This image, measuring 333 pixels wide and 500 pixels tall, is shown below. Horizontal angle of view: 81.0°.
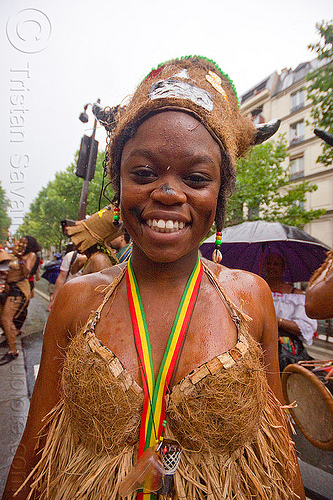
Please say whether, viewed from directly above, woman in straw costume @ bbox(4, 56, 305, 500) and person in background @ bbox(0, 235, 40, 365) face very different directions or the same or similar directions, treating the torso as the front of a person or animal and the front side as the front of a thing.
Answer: same or similar directions

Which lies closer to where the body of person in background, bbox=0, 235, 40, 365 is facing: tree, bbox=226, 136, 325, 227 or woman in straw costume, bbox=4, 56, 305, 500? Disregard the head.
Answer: the woman in straw costume

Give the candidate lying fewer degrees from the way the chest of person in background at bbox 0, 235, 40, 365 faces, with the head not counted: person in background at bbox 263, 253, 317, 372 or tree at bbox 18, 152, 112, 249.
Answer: the person in background

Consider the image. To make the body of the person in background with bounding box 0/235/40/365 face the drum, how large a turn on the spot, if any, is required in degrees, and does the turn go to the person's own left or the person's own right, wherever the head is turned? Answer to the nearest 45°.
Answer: approximately 90° to the person's own left

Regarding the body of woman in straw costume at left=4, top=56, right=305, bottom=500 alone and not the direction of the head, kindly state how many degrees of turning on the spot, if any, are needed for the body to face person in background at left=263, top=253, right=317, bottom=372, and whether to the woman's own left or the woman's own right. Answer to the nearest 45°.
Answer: approximately 135° to the woman's own left

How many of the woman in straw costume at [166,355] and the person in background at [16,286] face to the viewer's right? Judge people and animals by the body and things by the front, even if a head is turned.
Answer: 0

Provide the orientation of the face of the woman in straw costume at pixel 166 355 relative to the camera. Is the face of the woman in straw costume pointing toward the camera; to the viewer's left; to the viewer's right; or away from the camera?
toward the camera

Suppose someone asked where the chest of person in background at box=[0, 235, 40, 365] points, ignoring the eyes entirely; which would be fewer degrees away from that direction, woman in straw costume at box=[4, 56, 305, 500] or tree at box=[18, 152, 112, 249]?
the woman in straw costume

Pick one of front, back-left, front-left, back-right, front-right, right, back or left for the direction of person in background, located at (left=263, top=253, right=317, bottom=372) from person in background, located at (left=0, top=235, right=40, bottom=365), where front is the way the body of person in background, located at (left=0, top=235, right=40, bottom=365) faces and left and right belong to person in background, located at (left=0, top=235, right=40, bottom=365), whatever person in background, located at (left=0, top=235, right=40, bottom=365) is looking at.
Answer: left

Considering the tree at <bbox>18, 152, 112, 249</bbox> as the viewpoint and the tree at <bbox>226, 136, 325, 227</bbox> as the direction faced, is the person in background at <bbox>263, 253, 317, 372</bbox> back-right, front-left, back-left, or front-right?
front-right
